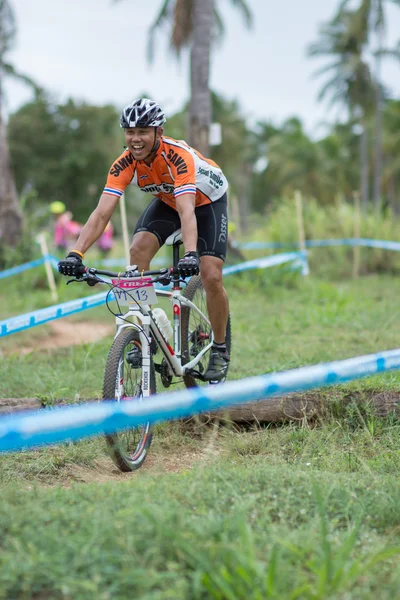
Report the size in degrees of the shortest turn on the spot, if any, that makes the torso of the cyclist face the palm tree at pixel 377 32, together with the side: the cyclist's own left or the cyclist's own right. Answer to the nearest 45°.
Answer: approximately 135° to the cyclist's own right

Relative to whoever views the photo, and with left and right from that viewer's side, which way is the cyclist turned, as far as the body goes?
facing the viewer and to the left of the viewer

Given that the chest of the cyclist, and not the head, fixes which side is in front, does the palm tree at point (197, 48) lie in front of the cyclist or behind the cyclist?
behind

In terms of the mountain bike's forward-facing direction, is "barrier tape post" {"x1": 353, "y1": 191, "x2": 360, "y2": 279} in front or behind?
behind

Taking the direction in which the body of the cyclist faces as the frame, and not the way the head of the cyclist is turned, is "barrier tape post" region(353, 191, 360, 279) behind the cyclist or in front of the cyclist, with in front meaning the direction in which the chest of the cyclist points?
behind

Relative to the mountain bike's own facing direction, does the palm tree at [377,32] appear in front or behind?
behind

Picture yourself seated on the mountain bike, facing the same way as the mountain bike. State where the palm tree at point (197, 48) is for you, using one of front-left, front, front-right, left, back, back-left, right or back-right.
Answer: back-right

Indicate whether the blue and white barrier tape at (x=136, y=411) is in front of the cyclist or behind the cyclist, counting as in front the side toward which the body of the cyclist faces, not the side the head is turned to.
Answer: in front

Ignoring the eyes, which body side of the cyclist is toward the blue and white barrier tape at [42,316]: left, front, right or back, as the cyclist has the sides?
right
